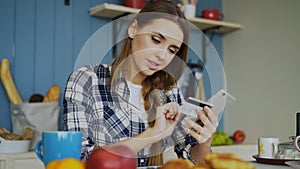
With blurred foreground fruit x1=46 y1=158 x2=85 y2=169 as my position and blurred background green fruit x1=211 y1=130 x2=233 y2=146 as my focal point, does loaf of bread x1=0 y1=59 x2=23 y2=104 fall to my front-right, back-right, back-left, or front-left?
front-left

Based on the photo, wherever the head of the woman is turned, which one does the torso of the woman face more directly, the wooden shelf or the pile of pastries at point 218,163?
the pile of pastries

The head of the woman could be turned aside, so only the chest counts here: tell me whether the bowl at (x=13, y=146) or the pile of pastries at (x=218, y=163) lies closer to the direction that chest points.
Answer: the pile of pastries

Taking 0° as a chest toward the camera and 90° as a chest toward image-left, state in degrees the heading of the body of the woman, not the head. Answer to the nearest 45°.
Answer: approximately 315°

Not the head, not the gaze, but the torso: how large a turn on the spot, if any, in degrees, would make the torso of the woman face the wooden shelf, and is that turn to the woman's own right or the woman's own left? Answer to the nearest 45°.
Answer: approximately 135° to the woman's own left

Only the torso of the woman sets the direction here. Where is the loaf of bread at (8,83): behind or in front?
behind

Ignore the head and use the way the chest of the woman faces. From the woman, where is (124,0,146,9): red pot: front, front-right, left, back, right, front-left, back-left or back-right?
back-left

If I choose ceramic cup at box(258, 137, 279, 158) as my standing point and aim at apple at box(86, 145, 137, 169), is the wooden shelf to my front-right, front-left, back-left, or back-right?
back-right

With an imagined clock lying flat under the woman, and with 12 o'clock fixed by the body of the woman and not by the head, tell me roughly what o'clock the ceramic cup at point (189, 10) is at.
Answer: The ceramic cup is roughly at 8 o'clock from the woman.

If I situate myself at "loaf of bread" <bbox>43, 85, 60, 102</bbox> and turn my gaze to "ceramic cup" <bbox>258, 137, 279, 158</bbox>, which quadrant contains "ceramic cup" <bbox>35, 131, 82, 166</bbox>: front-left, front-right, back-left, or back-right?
front-right

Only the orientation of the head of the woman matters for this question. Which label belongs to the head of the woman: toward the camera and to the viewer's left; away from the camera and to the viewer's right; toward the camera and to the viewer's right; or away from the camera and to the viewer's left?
toward the camera and to the viewer's right
